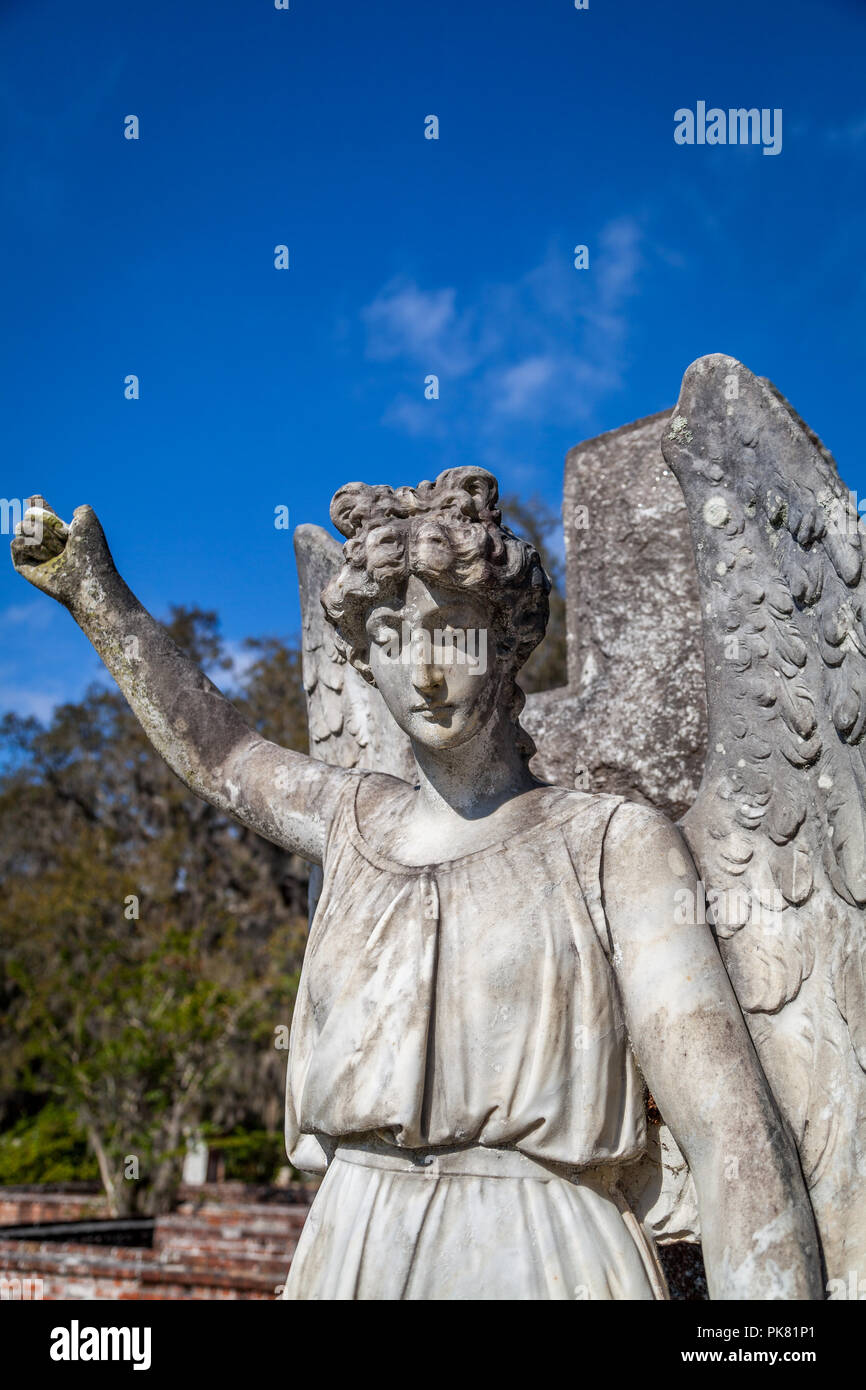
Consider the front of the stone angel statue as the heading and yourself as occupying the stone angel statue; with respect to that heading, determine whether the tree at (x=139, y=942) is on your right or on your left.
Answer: on your right

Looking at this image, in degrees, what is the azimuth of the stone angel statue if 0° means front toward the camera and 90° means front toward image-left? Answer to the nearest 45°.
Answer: approximately 45°
